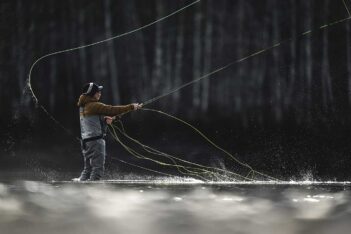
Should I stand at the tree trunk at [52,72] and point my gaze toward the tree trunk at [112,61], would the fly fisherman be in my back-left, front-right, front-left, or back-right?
front-right

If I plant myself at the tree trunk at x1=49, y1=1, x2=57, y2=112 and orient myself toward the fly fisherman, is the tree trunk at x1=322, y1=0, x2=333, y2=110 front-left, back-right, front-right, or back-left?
front-left

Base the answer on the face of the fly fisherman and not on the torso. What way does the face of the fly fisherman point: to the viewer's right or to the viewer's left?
to the viewer's right

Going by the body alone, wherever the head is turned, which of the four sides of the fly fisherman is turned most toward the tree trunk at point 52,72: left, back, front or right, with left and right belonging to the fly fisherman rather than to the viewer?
left

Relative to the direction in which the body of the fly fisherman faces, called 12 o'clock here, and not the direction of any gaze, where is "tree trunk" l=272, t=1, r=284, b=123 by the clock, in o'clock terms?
The tree trunk is roughly at 11 o'clock from the fly fisherman.

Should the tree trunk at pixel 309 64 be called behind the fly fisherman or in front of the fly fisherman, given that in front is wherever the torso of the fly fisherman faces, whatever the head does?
in front

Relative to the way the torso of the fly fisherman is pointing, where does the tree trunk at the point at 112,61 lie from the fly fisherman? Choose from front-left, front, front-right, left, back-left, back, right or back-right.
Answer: left

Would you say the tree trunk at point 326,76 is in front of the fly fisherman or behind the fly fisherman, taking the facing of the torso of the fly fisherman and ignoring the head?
in front

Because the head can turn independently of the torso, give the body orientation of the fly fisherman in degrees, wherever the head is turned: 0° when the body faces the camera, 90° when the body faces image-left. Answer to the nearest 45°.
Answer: approximately 270°
